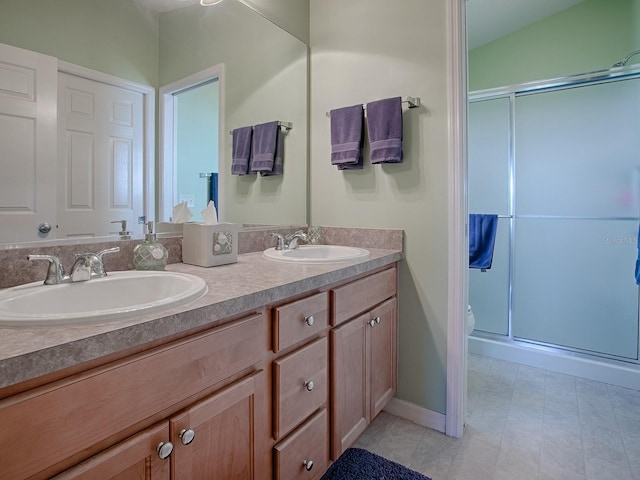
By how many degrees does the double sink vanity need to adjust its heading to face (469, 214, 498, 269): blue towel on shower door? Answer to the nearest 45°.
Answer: approximately 90° to its left

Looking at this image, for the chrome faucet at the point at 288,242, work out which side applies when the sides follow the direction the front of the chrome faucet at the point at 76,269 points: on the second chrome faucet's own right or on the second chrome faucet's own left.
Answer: on the second chrome faucet's own left

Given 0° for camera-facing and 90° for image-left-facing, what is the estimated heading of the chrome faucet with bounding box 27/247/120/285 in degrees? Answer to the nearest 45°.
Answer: approximately 315°

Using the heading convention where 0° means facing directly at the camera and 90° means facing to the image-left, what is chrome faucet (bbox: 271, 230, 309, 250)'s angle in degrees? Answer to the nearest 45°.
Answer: approximately 315°
